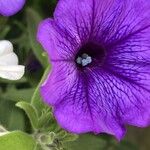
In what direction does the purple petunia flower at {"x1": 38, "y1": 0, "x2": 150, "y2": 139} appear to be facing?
toward the camera
